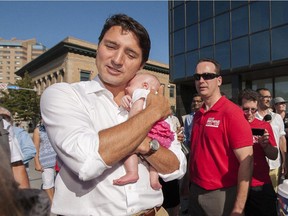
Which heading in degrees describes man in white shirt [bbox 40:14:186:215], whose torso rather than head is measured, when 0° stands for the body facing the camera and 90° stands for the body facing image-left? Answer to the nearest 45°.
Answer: approximately 315°

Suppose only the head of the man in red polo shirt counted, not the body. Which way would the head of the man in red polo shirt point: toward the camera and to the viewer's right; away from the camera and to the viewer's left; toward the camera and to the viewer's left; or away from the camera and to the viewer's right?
toward the camera and to the viewer's left

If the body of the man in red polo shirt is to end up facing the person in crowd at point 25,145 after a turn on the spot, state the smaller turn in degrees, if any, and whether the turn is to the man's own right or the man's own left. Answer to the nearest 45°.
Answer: approximately 45° to the man's own right

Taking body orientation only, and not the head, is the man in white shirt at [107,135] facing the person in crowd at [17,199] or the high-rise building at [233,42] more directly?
the person in crowd

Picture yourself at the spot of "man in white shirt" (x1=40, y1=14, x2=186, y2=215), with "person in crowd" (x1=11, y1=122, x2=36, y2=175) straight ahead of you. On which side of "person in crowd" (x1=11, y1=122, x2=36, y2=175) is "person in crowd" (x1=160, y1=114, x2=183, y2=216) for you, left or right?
right

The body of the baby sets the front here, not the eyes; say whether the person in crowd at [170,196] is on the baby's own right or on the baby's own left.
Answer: on the baby's own right

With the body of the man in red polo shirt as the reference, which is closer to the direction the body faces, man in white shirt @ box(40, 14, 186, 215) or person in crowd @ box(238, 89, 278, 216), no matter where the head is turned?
the man in white shirt

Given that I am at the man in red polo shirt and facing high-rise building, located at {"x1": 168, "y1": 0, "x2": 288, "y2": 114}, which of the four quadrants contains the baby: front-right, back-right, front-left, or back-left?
back-left
